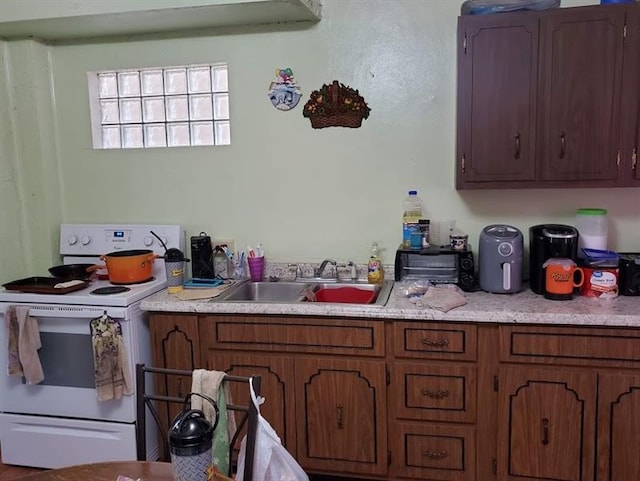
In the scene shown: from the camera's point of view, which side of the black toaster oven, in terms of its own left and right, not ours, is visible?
front

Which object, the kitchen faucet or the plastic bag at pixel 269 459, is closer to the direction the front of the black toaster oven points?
the plastic bag

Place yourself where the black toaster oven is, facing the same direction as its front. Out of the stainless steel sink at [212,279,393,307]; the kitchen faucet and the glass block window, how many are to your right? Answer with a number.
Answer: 3

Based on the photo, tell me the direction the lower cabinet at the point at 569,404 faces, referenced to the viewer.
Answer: facing the viewer

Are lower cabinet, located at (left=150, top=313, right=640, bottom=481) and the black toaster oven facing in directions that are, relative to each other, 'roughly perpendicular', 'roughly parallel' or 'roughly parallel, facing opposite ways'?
roughly parallel

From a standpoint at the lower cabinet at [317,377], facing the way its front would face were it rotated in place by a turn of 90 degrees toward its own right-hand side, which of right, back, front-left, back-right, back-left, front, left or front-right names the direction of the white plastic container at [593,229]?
back

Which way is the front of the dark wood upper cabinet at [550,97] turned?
toward the camera

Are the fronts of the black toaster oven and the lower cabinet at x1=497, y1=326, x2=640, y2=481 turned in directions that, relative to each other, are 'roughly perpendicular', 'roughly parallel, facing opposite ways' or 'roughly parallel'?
roughly parallel

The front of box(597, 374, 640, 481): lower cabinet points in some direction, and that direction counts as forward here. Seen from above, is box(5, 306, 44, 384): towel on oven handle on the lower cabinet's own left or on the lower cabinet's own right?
on the lower cabinet's own right

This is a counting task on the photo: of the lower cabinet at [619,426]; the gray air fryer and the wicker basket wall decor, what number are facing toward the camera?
3
